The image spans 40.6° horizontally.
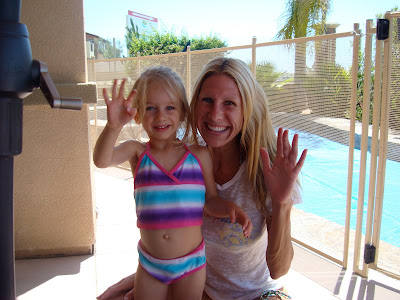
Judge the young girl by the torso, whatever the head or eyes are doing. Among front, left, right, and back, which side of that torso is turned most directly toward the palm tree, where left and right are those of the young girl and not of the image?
back

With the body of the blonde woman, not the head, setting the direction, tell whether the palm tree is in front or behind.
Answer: behind

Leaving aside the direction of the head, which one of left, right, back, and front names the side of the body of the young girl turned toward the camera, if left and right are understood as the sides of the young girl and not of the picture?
front

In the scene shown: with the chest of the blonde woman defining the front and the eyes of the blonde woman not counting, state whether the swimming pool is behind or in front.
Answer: behind

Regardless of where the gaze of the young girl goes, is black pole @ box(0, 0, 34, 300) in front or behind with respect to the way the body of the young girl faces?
in front

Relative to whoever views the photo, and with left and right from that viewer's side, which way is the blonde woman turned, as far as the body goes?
facing the viewer and to the left of the viewer

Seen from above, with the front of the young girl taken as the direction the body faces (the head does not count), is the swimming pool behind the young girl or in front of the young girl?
behind

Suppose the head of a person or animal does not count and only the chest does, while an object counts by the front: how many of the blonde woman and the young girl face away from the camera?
0
